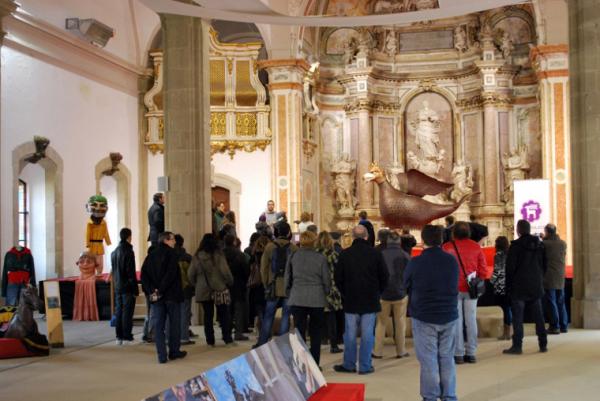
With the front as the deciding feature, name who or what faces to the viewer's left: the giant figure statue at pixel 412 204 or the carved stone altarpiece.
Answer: the giant figure statue

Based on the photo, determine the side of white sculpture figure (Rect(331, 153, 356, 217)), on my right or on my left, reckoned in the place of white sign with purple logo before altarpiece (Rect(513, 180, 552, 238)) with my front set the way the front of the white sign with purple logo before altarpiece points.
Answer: on my right

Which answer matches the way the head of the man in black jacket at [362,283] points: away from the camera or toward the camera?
away from the camera

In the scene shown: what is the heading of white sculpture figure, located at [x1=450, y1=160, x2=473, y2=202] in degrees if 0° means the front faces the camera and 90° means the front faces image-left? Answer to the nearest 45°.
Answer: approximately 45°

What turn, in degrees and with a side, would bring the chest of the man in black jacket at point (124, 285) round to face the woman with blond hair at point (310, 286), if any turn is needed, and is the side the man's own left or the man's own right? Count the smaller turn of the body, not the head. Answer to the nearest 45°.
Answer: approximately 90° to the man's own right

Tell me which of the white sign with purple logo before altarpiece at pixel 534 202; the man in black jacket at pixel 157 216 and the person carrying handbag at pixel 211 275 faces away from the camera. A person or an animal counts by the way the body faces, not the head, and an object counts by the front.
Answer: the person carrying handbag

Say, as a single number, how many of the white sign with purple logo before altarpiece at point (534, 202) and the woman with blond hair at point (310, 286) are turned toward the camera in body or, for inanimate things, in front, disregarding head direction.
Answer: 1

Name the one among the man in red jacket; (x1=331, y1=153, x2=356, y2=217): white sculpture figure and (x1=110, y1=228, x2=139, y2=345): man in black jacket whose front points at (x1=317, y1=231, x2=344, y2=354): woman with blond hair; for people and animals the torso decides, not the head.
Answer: the white sculpture figure

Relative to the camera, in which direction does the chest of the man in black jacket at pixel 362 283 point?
away from the camera

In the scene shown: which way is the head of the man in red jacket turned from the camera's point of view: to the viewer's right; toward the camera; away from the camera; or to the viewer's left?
away from the camera

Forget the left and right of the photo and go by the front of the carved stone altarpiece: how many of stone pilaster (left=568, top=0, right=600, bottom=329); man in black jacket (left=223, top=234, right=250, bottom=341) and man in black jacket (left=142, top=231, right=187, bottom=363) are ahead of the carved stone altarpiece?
3
